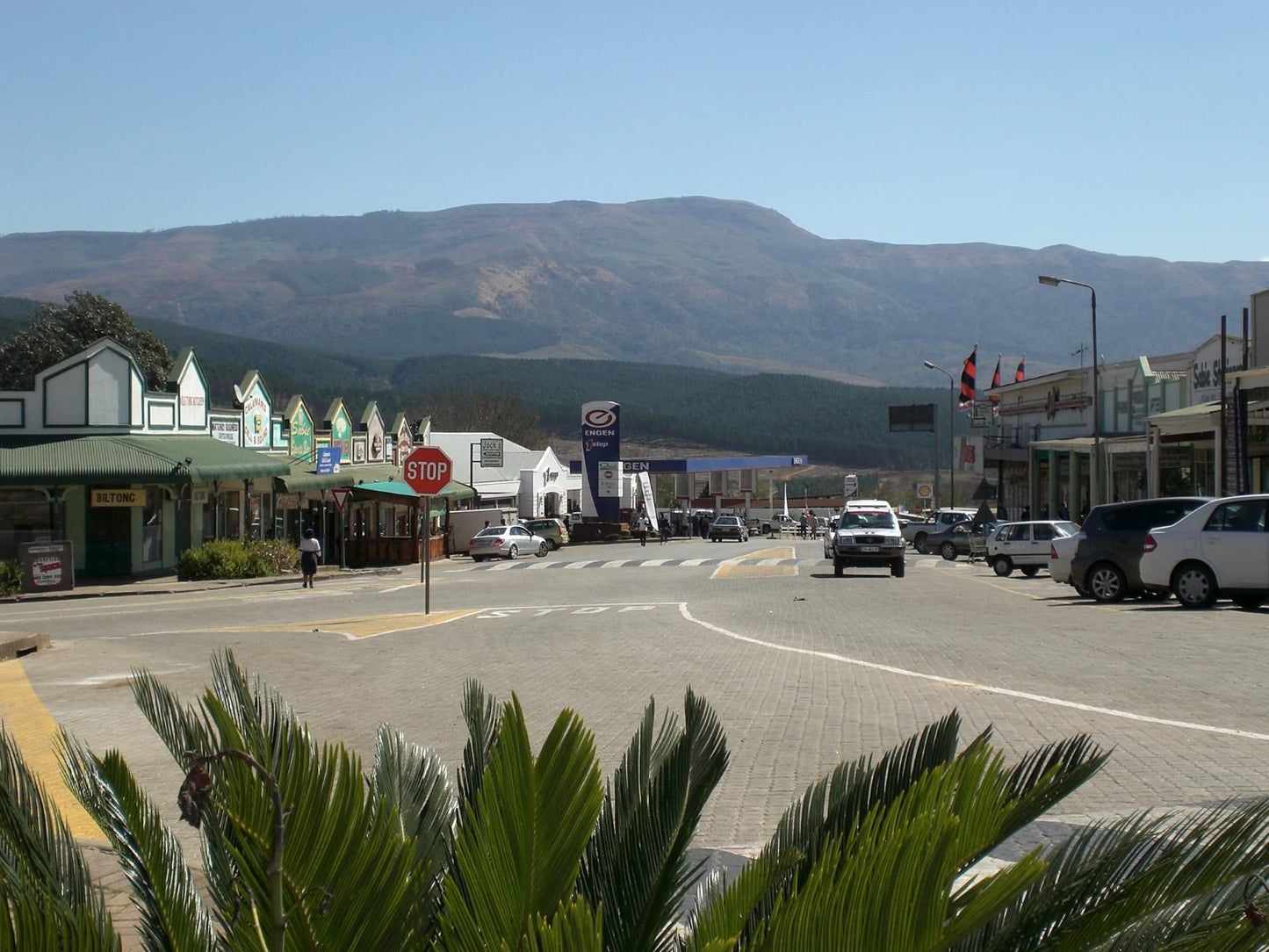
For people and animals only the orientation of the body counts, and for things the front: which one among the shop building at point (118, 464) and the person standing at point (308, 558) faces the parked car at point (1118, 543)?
the shop building

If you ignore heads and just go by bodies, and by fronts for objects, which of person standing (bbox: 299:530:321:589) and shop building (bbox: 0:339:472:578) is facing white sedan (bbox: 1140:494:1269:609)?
the shop building

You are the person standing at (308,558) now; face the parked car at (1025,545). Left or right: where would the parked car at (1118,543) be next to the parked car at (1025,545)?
right

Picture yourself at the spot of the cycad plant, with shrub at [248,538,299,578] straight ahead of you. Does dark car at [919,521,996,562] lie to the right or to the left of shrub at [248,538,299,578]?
right

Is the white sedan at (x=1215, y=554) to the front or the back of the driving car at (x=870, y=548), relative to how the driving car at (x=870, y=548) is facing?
to the front

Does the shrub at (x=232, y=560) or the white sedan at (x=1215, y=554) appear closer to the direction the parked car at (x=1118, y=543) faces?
the white sedan
